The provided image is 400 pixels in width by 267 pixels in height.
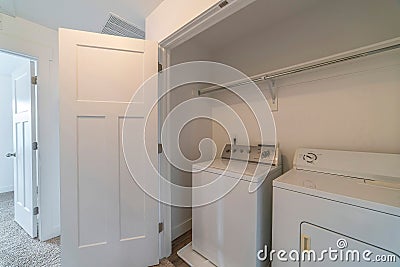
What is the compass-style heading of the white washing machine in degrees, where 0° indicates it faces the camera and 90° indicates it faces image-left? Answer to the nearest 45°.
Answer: approximately 45°

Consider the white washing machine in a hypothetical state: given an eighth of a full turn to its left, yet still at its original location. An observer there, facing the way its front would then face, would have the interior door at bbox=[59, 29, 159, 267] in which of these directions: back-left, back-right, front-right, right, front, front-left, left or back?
right

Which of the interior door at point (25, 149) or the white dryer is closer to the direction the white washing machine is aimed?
the interior door

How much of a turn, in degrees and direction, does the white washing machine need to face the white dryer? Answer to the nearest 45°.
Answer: approximately 90° to its left

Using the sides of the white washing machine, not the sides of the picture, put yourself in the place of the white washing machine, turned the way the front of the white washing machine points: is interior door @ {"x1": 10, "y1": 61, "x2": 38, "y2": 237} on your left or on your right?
on your right
